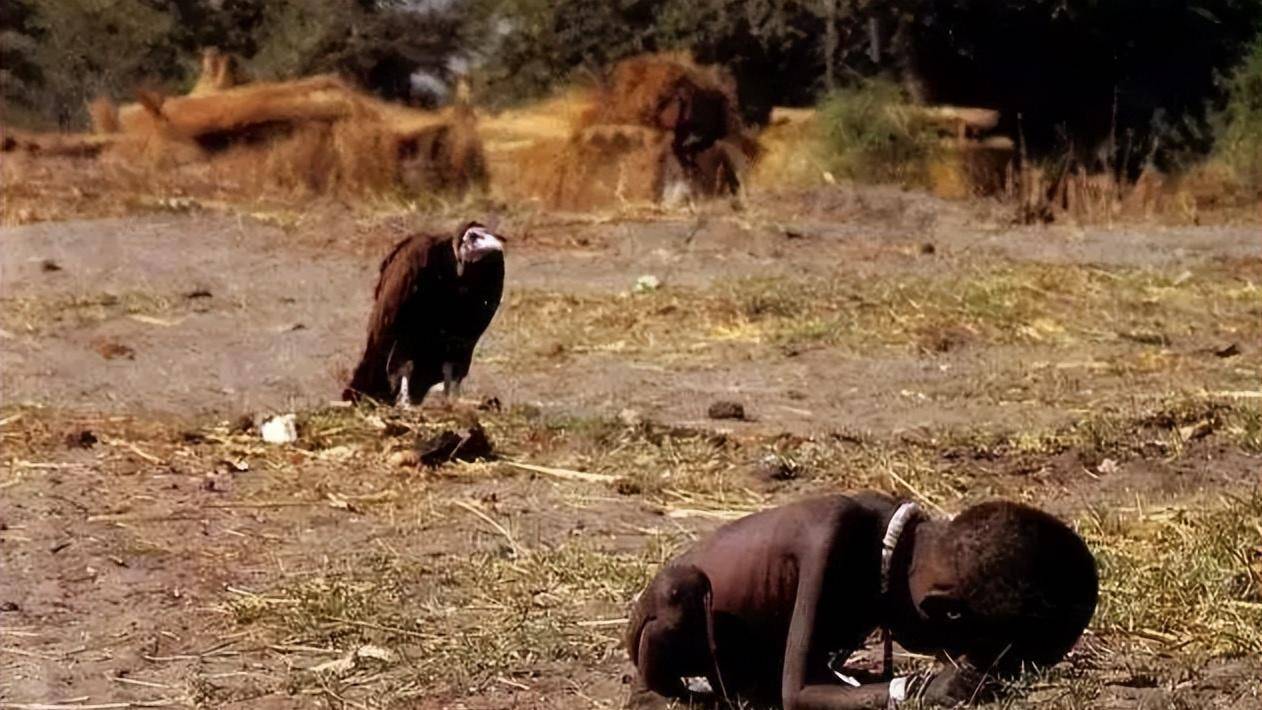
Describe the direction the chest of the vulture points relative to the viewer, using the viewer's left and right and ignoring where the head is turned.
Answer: facing the viewer and to the right of the viewer

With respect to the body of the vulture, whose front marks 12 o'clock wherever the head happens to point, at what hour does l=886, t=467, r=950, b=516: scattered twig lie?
The scattered twig is roughly at 12 o'clock from the vulture.

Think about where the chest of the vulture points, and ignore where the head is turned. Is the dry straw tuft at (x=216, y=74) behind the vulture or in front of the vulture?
behind

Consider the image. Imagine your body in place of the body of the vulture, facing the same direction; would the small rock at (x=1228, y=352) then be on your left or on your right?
on your left

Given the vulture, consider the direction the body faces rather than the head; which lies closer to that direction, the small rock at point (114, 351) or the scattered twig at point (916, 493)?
the scattered twig

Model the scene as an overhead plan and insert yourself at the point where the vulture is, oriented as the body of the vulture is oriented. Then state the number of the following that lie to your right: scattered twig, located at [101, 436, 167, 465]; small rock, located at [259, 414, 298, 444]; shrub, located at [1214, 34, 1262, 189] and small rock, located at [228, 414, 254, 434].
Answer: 3

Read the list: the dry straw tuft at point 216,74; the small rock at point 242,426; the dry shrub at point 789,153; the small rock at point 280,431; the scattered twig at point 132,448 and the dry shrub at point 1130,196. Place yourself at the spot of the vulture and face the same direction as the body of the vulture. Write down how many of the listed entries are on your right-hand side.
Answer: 3

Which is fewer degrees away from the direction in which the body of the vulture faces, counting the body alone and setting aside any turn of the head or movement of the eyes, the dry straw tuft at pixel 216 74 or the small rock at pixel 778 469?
the small rock

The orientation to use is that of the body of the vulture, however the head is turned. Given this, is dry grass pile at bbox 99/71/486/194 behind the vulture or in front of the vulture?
behind

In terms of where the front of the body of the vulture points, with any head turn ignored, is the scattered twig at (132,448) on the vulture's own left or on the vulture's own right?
on the vulture's own right

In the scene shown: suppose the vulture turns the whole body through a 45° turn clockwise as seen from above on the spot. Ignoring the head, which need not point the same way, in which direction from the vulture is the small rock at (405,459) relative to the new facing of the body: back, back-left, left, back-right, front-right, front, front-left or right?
front

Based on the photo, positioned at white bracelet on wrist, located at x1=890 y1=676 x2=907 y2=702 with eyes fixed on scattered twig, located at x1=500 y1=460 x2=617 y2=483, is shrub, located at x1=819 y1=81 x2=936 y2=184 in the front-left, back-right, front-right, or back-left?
front-right

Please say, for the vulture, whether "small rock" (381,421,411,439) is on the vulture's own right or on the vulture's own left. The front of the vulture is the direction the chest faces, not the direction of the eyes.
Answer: on the vulture's own right

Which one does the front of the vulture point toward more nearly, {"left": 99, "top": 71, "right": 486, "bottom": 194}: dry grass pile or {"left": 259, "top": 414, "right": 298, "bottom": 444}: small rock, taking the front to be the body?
the small rock

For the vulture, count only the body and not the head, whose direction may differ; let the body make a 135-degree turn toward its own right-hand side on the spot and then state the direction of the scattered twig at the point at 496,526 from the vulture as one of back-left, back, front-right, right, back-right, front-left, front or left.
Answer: left

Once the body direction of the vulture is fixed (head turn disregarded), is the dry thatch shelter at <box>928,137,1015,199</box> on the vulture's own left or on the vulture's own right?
on the vulture's own left

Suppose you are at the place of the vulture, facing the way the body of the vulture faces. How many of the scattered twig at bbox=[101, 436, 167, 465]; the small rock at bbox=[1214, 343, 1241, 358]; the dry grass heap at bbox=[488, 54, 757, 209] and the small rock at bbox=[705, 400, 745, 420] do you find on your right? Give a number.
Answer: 1

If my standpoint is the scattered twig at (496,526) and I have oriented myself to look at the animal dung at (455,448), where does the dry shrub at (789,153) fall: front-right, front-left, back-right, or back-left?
front-right
